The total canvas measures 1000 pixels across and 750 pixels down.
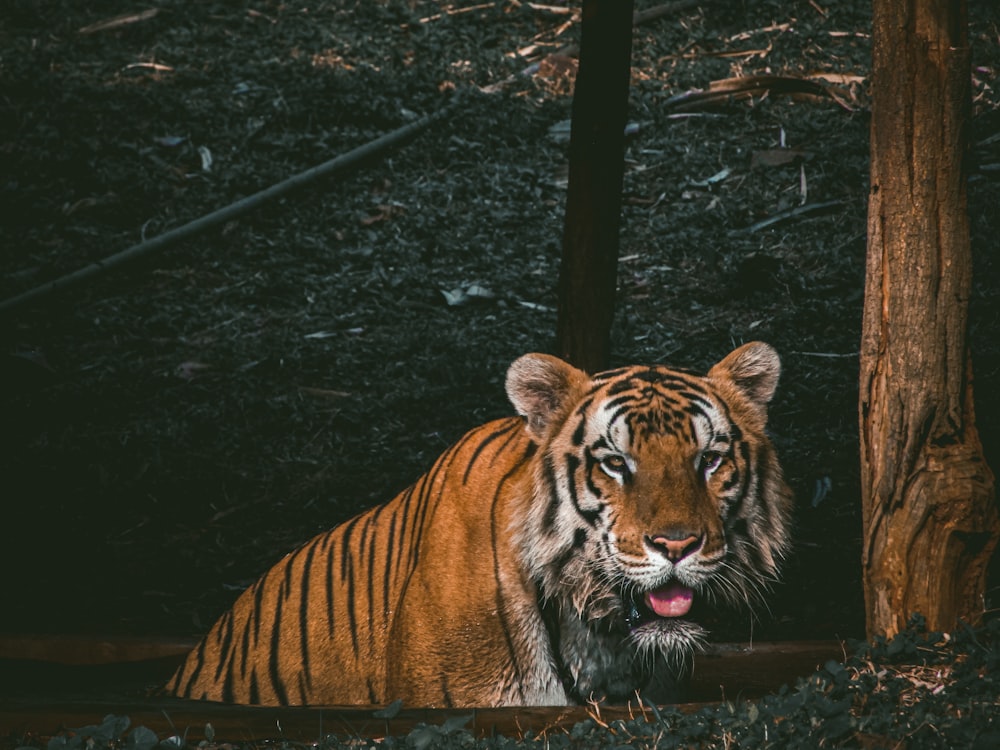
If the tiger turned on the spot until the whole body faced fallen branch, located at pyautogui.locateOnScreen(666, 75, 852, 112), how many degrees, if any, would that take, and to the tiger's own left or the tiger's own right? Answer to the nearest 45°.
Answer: approximately 135° to the tiger's own left

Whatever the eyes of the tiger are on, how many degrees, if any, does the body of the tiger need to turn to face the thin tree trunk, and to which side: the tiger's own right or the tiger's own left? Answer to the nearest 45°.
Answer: approximately 135° to the tiger's own left

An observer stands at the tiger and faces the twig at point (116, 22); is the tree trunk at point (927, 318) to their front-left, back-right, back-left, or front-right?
back-right

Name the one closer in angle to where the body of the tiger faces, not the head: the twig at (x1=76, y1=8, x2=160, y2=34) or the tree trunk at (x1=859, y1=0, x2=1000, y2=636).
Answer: the tree trunk

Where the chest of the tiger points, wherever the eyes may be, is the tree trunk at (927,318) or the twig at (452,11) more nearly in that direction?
the tree trunk

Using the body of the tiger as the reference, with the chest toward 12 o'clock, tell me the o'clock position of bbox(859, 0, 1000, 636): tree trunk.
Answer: The tree trunk is roughly at 11 o'clock from the tiger.

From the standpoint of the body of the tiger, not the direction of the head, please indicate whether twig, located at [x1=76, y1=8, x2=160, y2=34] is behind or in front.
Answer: behind

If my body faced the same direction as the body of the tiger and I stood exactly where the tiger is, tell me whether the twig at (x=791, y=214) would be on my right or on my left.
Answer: on my left

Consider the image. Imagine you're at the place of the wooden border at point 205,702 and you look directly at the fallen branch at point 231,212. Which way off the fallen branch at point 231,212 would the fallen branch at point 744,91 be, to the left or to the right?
right

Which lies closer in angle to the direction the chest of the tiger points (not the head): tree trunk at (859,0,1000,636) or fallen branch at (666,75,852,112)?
the tree trunk

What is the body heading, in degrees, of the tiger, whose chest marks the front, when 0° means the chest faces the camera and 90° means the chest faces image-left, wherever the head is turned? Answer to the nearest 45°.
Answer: approximately 315°

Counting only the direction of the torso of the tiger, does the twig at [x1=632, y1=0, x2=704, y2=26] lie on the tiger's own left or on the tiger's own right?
on the tiger's own left

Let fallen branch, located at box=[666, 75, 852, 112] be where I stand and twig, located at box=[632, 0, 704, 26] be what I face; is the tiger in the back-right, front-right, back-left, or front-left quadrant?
back-left
